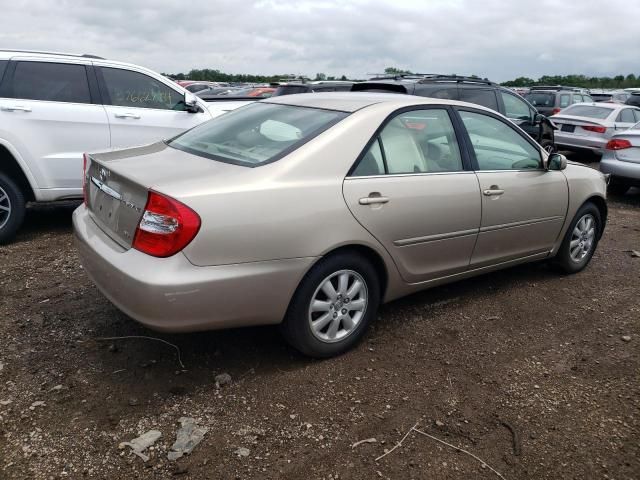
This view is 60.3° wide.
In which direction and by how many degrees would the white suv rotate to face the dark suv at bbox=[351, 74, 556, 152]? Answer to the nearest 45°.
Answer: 0° — it already faces it

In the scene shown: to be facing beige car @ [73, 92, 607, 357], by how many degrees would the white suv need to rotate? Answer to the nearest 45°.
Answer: approximately 45° to its right

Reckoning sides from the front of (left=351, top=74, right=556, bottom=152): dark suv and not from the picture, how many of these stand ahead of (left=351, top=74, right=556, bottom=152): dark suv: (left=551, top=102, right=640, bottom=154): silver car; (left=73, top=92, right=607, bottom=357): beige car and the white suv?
1

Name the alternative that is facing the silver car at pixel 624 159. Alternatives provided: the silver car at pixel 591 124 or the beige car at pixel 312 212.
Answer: the beige car at pixel 312 212

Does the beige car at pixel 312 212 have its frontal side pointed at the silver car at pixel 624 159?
yes

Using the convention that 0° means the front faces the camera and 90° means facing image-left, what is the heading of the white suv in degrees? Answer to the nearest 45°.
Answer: approximately 270°

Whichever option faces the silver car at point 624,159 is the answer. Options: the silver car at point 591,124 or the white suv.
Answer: the white suv

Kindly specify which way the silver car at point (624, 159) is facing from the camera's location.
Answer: facing away from the viewer and to the right of the viewer

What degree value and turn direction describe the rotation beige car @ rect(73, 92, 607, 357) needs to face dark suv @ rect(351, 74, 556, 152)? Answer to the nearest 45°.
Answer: approximately 45° to its left

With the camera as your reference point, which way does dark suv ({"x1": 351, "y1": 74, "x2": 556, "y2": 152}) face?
facing away from the viewer and to the right of the viewer

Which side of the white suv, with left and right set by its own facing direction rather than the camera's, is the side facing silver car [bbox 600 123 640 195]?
front

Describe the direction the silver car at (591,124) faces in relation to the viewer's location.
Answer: facing away from the viewer and to the right of the viewer
